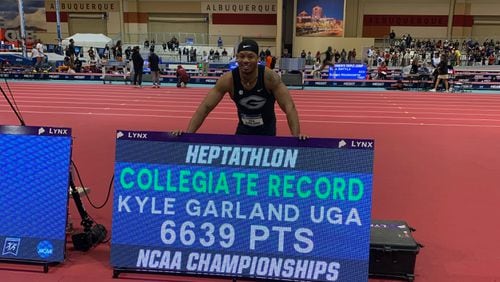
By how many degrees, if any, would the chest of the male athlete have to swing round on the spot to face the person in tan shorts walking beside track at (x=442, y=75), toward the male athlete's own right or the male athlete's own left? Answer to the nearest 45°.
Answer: approximately 135° to the male athlete's own left

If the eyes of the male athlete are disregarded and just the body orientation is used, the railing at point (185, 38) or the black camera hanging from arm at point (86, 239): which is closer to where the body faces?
the black camera hanging from arm

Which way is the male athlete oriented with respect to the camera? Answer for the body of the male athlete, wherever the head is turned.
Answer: toward the camera

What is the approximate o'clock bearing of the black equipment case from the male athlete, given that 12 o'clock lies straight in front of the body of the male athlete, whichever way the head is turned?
The black equipment case is roughly at 10 o'clock from the male athlete.

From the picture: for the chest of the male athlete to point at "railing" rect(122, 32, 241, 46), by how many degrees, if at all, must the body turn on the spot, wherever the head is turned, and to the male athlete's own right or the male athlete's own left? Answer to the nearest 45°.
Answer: approximately 180°
